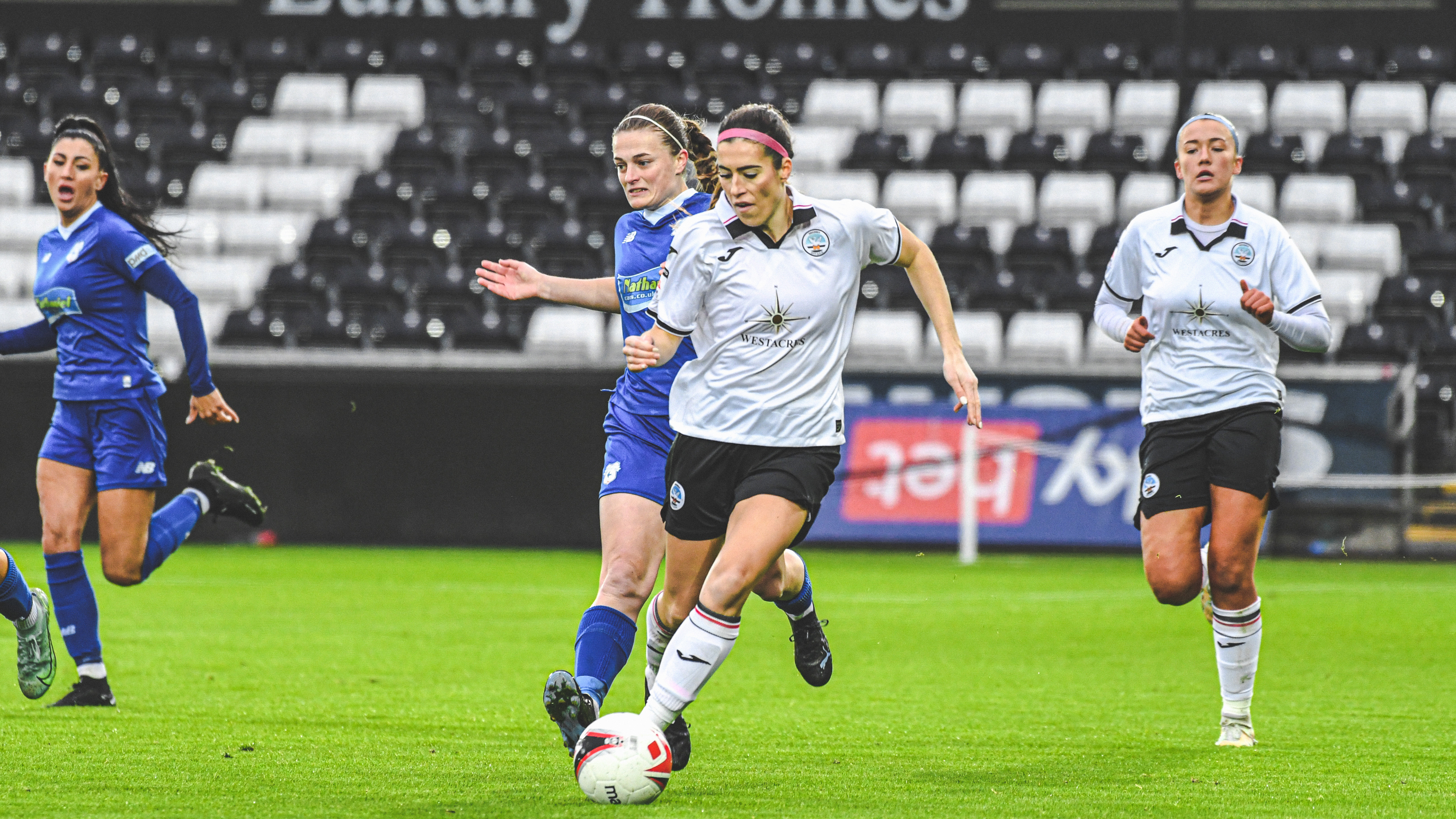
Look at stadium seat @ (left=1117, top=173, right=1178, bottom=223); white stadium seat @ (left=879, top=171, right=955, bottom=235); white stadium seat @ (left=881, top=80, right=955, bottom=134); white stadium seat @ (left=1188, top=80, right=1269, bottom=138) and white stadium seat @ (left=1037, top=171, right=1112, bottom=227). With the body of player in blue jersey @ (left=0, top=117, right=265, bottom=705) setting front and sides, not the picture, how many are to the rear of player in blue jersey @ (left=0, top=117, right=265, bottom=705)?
5

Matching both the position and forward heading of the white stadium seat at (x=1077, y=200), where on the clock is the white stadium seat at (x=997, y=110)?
the white stadium seat at (x=997, y=110) is roughly at 5 o'clock from the white stadium seat at (x=1077, y=200).

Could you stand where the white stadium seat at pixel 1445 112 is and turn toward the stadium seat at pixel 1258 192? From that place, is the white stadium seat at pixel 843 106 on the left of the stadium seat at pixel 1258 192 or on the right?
right

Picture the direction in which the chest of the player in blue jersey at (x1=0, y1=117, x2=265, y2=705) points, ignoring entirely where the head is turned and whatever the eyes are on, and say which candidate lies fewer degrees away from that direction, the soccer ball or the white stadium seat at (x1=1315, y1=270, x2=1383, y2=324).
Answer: the soccer ball

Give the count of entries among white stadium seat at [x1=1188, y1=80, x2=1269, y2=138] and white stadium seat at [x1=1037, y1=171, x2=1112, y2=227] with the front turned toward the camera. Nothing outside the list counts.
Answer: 2

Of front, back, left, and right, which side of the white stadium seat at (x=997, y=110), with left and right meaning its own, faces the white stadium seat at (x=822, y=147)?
right

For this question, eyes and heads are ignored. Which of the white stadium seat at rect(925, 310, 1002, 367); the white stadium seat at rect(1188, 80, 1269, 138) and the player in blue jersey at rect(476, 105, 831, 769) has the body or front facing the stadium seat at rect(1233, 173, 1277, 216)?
the white stadium seat at rect(1188, 80, 1269, 138)

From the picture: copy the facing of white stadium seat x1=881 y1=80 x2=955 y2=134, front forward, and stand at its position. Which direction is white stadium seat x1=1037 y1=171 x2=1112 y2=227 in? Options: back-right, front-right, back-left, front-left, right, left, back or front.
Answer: front-left

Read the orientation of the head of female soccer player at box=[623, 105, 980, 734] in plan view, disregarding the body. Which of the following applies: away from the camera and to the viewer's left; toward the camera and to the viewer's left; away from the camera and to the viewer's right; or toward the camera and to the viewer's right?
toward the camera and to the viewer's left

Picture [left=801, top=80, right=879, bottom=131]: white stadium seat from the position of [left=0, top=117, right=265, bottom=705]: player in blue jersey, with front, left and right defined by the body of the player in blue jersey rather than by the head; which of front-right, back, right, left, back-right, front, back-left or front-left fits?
back

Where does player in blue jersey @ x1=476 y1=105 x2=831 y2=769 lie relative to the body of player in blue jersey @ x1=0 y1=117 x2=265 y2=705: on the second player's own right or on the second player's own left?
on the second player's own left
